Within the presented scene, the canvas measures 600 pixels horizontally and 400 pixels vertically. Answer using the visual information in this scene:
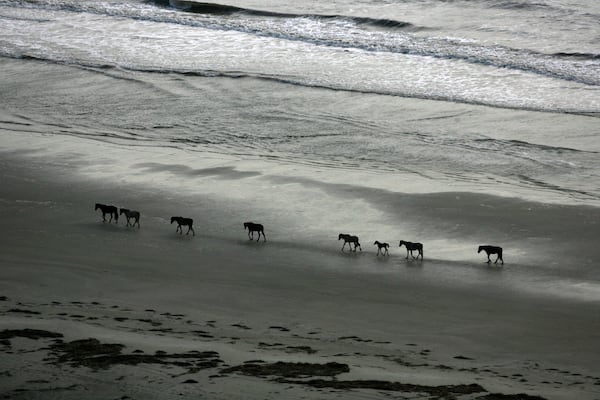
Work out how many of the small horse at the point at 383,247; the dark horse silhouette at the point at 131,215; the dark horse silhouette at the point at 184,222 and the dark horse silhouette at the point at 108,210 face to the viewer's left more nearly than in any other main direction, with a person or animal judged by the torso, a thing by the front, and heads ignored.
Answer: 4

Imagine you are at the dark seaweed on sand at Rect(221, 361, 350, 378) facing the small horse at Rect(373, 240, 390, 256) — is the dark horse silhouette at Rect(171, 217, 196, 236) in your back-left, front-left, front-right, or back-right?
front-left

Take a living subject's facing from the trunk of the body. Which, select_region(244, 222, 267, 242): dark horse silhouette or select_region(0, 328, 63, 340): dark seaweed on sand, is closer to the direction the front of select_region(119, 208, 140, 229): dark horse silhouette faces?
the dark seaweed on sand

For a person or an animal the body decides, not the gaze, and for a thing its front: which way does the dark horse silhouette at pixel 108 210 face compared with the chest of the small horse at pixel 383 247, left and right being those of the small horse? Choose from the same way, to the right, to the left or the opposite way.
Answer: the same way

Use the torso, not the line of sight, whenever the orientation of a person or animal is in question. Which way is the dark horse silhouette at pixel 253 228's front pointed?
to the viewer's left

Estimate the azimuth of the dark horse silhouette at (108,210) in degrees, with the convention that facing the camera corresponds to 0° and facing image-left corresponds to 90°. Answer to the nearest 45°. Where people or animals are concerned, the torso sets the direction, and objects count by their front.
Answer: approximately 90°

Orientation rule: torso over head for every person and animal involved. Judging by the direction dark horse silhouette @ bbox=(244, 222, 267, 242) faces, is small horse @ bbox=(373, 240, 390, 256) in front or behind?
behind

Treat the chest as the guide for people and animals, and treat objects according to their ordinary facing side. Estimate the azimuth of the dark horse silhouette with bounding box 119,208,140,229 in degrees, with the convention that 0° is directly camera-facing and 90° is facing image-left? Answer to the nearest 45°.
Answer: approximately 90°

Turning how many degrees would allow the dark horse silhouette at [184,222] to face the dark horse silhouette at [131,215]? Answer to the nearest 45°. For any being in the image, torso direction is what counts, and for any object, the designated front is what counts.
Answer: approximately 45° to its right

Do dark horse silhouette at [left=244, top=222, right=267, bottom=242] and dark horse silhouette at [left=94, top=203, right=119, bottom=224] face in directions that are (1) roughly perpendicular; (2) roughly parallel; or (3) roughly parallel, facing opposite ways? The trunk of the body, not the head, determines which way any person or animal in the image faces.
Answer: roughly parallel

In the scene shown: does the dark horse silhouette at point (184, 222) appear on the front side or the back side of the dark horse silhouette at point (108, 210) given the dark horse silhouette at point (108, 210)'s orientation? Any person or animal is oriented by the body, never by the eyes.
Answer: on the back side

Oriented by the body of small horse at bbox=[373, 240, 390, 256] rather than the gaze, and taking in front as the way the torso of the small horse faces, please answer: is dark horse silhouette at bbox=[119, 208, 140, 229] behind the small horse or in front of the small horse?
in front

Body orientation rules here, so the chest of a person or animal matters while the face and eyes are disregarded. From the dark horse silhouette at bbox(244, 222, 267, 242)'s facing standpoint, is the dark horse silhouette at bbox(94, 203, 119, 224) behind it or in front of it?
in front

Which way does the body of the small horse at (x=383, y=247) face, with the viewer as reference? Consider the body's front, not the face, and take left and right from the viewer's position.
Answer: facing to the left of the viewer

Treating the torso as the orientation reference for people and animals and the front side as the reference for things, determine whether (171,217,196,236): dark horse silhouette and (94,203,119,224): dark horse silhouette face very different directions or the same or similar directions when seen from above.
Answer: same or similar directions

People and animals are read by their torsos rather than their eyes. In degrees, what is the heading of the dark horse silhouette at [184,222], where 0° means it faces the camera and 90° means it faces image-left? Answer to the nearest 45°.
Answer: approximately 90°

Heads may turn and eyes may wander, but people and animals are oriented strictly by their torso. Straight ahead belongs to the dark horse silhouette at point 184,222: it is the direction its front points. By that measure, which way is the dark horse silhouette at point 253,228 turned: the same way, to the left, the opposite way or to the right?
the same way

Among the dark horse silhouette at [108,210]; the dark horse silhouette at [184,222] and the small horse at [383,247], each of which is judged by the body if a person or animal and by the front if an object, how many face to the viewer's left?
3

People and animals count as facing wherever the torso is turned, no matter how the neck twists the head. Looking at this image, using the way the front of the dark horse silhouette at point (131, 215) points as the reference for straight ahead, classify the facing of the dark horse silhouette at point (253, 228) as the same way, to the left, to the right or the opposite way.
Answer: the same way
